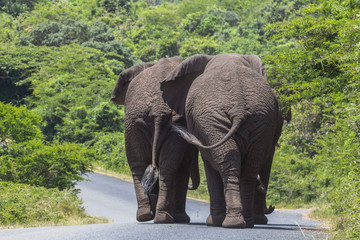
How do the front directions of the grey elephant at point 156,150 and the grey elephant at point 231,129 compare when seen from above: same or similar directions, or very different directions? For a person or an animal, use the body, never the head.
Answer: same or similar directions

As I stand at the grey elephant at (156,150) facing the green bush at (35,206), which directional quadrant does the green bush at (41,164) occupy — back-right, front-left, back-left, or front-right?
front-right

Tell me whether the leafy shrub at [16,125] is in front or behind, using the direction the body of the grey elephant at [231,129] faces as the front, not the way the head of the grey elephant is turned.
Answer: in front

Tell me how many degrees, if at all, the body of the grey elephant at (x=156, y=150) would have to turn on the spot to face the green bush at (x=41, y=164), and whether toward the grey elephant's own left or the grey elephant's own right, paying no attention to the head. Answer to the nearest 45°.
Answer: approximately 45° to the grey elephant's own left

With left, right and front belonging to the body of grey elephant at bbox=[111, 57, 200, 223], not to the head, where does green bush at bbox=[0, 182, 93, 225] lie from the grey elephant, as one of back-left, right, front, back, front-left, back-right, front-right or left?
front-left

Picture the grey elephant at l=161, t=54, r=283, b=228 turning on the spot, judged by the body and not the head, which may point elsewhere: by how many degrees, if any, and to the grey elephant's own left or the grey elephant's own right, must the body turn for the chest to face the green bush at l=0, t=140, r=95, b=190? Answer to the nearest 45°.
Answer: approximately 45° to the grey elephant's own left

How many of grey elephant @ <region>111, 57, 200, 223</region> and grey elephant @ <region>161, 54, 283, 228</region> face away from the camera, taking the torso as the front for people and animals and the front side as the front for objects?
2

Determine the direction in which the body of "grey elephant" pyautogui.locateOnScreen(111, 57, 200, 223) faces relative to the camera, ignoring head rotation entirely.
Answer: away from the camera

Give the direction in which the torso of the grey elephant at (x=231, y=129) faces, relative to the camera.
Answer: away from the camera

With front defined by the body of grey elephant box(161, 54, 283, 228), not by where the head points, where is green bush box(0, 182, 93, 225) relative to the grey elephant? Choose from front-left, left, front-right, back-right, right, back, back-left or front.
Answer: front-left
